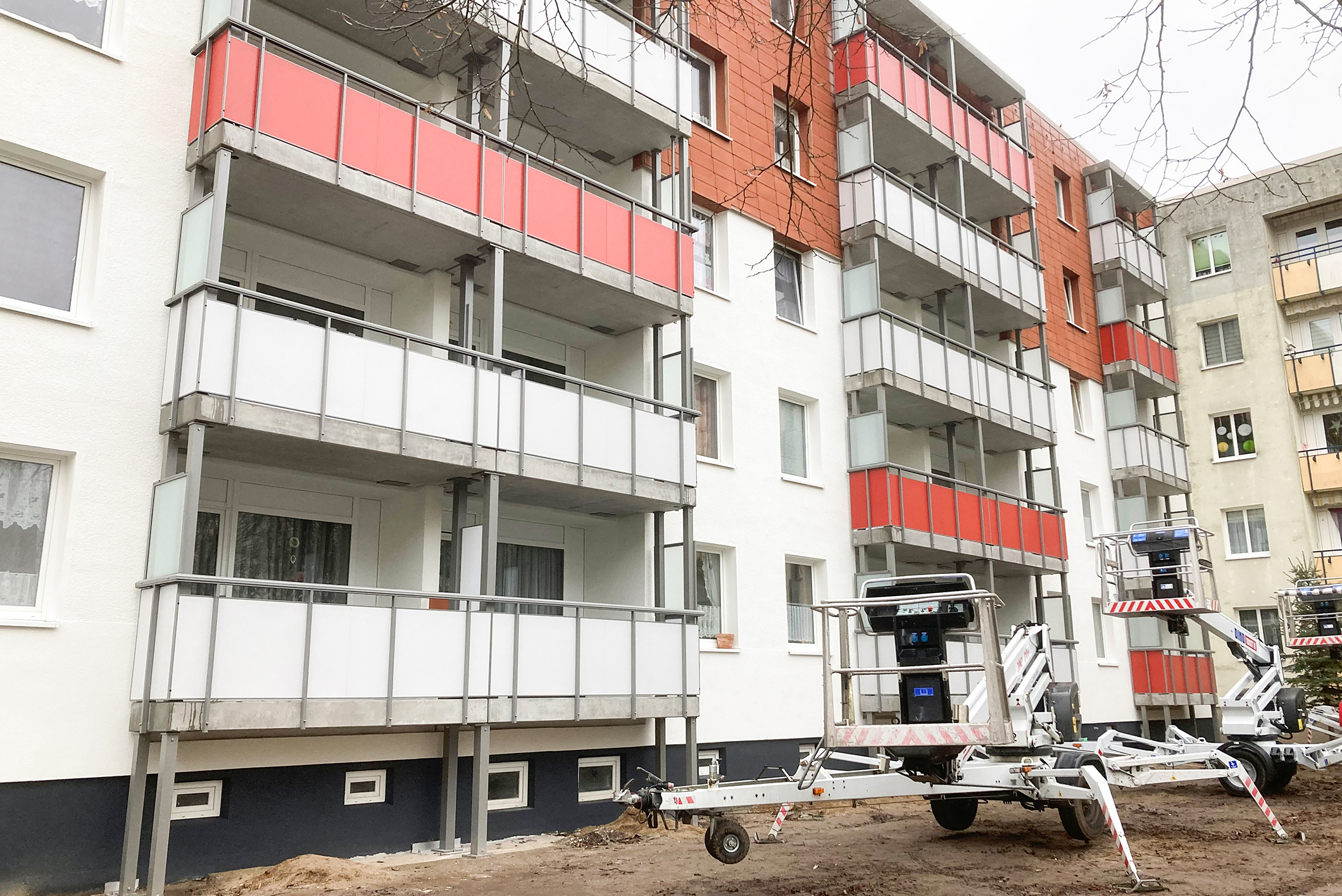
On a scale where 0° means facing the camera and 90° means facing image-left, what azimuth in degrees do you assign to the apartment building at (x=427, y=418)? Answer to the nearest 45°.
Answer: approximately 315°

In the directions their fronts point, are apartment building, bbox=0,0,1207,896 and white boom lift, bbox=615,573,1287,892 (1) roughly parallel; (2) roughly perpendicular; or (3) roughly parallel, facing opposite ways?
roughly perpendicular

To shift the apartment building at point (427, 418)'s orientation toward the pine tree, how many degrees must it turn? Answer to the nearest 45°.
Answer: approximately 90° to its left

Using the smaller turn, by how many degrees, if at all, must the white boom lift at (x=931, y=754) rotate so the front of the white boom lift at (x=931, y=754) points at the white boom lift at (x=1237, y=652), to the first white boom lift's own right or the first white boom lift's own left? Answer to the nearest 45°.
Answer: approximately 180°

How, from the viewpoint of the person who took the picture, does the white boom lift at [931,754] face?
facing the viewer and to the left of the viewer

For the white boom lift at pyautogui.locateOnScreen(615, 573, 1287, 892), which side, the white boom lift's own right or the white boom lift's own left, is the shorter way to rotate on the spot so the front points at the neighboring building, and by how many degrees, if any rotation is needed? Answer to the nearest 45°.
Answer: approximately 135° to the white boom lift's own right

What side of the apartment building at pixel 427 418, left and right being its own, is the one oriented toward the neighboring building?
left

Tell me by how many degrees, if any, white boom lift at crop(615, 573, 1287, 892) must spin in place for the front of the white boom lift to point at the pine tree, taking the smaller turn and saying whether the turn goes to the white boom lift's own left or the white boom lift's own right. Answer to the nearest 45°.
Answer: approximately 180°

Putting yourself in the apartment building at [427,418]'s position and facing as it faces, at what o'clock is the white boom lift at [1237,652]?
The white boom lift is roughly at 10 o'clock from the apartment building.
